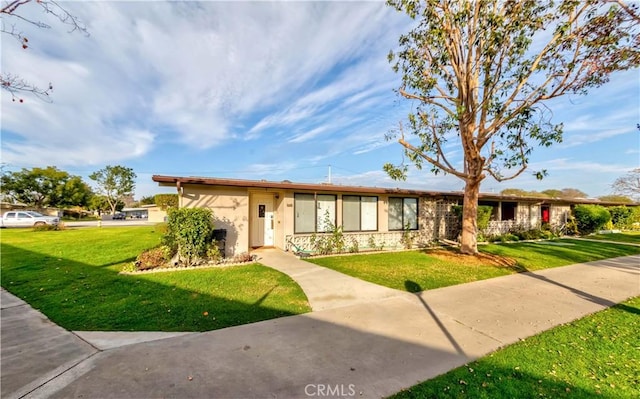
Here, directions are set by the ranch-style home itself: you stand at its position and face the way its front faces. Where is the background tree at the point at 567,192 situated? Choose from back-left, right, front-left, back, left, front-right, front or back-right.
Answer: left

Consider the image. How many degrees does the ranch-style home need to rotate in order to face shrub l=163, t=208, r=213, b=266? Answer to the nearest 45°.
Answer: approximately 90° to its right

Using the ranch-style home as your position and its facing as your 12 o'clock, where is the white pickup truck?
The white pickup truck is roughly at 5 o'clock from the ranch-style home.

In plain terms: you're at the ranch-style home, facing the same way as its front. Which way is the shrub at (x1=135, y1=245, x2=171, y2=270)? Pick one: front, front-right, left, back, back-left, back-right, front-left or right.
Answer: right

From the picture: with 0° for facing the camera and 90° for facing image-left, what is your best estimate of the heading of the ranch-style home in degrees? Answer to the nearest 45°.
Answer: approximately 315°

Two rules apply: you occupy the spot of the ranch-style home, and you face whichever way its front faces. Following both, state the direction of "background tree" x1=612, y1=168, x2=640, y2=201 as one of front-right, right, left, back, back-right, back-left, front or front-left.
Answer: left

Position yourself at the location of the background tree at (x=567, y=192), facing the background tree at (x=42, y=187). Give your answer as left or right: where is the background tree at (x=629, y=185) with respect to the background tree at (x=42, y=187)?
left

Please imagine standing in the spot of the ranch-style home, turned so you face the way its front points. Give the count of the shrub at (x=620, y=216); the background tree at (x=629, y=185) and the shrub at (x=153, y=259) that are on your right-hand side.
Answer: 1

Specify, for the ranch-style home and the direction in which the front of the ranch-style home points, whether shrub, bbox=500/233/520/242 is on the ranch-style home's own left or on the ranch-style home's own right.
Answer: on the ranch-style home's own left

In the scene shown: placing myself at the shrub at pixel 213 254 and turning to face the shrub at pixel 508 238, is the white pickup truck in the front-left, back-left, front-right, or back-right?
back-left
